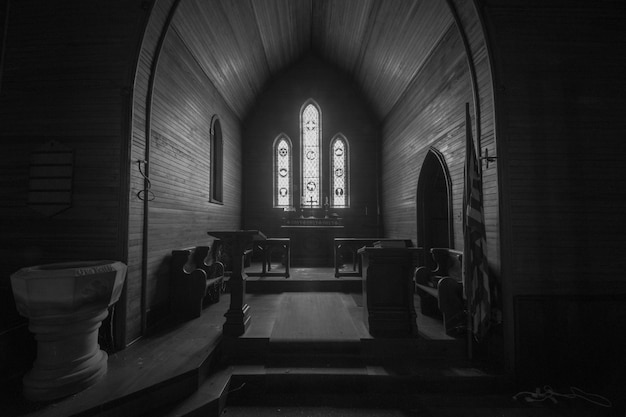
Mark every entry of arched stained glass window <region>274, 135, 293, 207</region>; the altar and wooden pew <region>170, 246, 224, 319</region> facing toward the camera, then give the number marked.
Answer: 2

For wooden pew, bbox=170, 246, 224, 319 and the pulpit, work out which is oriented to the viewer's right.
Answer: the wooden pew

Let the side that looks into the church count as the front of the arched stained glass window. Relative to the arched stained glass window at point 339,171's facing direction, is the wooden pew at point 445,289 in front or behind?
in front

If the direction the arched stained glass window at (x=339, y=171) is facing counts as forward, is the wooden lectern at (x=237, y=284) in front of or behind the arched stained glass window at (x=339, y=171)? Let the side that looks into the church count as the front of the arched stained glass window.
in front

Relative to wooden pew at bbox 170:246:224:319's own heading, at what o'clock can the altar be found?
The altar is roughly at 11 o'clock from the wooden pew.

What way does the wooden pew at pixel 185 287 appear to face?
to the viewer's right

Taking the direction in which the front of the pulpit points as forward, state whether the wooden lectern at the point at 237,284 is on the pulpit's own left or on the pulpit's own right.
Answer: on the pulpit's own right

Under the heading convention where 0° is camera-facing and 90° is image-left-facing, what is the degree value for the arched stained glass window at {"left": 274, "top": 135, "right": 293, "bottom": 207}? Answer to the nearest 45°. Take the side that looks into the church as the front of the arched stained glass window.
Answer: approximately 0°
